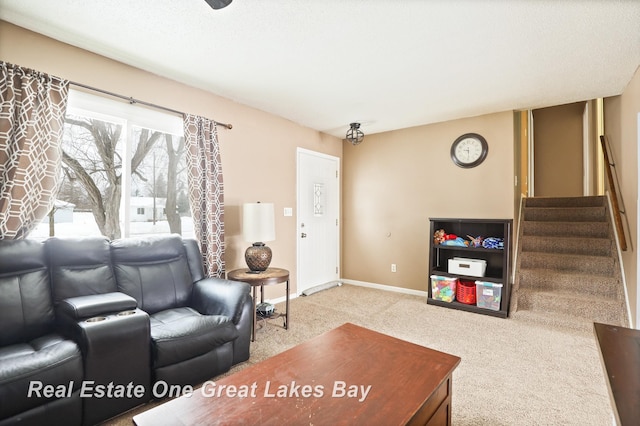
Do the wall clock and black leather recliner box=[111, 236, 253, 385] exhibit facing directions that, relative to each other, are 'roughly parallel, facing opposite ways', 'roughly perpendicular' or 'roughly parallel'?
roughly perpendicular

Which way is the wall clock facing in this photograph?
toward the camera

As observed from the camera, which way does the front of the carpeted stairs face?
facing the viewer

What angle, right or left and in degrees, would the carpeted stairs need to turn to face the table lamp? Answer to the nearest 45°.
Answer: approximately 45° to its right

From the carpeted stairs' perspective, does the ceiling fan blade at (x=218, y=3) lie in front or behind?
in front

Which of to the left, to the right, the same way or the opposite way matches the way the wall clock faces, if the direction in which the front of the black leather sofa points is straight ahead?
to the right

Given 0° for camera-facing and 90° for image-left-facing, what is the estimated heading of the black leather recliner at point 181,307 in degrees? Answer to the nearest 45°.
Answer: approximately 315°

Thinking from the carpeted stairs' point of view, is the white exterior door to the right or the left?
on its right

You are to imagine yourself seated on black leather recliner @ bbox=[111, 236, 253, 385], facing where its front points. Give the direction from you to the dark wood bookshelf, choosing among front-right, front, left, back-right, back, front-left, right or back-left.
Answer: front-left

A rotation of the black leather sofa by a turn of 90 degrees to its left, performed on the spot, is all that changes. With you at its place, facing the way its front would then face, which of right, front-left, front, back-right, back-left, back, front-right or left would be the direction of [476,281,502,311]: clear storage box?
front-right

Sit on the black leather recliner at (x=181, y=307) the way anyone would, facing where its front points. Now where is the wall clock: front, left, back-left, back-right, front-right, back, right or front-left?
front-left

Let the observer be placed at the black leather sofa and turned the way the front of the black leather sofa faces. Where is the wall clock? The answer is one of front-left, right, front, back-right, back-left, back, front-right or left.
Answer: front-left

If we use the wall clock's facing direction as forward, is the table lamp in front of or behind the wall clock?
in front

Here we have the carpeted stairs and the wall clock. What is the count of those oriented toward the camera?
2

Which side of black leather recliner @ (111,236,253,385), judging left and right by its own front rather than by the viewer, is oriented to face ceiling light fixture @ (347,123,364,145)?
left
